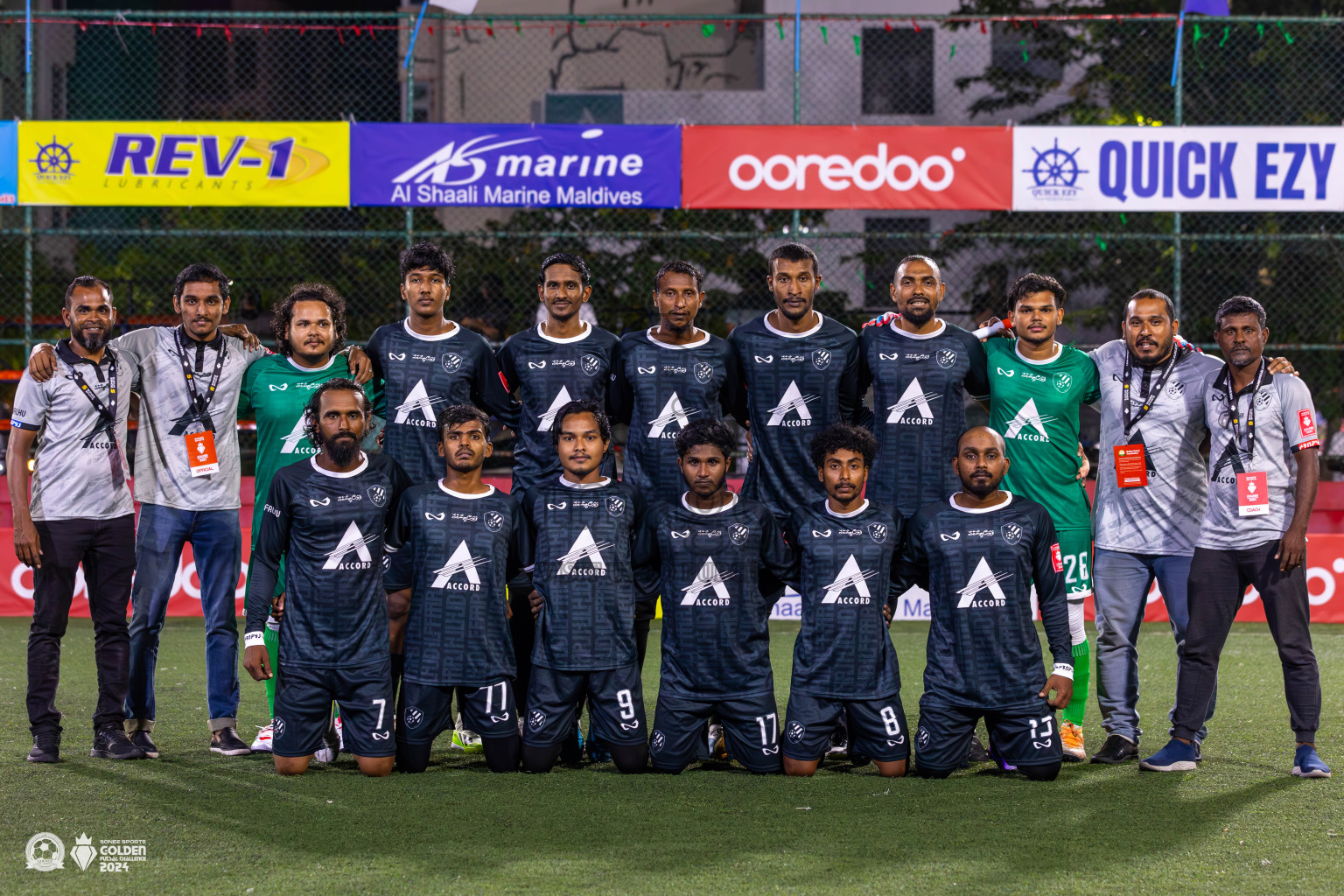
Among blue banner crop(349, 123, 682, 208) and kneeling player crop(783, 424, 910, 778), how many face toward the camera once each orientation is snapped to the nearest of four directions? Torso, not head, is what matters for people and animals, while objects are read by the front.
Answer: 2

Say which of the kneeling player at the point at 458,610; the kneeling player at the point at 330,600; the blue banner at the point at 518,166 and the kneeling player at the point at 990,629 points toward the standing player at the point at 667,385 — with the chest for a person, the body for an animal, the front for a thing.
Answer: the blue banner

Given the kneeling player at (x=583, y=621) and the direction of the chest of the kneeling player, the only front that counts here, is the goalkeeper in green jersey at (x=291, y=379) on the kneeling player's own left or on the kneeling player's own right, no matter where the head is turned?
on the kneeling player's own right

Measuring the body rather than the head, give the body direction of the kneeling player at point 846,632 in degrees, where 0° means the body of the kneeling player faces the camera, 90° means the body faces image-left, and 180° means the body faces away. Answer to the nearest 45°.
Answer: approximately 0°

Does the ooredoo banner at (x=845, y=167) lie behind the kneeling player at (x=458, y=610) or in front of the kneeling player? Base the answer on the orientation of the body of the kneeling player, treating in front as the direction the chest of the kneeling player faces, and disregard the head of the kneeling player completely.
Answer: behind

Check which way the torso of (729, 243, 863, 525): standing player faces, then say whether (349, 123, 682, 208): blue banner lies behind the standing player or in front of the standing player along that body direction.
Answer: behind

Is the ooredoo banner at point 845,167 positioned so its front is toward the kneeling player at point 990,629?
yes

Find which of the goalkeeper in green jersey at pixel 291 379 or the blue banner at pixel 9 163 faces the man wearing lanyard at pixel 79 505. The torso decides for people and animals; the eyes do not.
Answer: the blue banner

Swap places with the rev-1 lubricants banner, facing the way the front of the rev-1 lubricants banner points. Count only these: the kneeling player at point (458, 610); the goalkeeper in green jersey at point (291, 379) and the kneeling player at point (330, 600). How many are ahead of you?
3

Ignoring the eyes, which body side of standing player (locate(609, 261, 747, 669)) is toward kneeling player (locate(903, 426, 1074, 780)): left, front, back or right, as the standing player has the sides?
left
